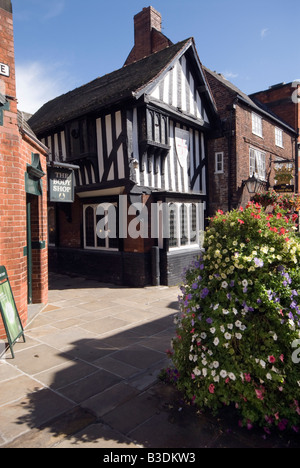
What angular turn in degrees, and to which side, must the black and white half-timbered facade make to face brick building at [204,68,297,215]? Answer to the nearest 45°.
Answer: approximately 90° to its left

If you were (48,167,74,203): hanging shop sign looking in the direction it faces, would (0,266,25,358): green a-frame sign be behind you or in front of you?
in front

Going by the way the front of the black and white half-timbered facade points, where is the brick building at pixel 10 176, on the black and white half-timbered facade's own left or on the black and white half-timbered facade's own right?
on the black and white half-timbered facade's own right

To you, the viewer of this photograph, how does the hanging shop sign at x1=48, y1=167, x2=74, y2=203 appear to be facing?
facing the viewer

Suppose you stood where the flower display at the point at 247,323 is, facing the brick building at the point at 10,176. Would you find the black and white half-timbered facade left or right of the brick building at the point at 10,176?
right

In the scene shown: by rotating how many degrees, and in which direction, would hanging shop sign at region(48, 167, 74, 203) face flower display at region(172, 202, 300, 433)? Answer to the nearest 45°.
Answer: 0° — it already faces it

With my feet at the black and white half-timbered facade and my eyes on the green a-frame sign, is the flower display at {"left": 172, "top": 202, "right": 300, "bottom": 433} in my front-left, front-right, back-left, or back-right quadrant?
front-left

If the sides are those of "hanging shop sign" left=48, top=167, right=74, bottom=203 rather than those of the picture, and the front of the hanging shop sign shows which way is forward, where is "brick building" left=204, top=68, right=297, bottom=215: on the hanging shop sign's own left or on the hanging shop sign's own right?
on the hanging shop sign's own left

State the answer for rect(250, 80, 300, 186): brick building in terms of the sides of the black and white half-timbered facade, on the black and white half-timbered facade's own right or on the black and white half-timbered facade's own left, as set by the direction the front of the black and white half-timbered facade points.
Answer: on the black and white half-timbered facade's own left

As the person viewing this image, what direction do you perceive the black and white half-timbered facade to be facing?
facing the viewer and to the right of the viewer

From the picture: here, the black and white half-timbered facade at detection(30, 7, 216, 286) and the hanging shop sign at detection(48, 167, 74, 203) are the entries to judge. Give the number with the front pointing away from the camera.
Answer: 0
